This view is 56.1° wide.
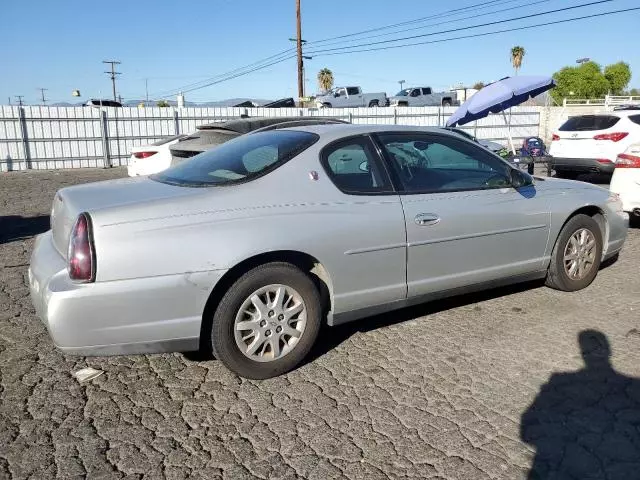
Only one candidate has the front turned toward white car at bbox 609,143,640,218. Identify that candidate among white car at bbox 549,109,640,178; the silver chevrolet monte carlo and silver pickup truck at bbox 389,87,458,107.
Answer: the silver chevrolet monte carlo

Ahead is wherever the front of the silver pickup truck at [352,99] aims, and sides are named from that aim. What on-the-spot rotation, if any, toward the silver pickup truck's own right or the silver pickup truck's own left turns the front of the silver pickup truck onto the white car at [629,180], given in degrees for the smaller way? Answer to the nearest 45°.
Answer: approximately 90° to the silver pickup truck's own left

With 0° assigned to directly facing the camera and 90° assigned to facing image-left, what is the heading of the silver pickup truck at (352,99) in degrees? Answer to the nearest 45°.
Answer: approximately 90°

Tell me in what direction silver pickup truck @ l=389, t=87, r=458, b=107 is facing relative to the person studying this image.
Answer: facing to the left of the viewer

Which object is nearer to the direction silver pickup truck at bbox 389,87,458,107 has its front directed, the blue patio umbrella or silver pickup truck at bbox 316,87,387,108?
the silver pickup truck at bbox 316,87,387,108

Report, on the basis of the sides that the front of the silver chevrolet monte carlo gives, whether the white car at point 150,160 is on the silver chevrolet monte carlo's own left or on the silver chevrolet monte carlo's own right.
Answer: on the silver chevrolet monte carlo's own left

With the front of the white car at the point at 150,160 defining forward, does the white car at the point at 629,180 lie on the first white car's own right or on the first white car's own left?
on the first white car's own right

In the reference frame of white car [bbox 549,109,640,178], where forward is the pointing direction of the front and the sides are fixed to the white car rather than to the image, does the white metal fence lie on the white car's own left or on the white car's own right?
on the white car's own left

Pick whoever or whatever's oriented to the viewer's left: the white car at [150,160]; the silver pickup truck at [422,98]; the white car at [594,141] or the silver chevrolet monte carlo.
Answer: the silver pickup truck

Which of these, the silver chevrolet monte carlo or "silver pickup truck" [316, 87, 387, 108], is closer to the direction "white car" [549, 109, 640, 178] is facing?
the silver pickup truck
